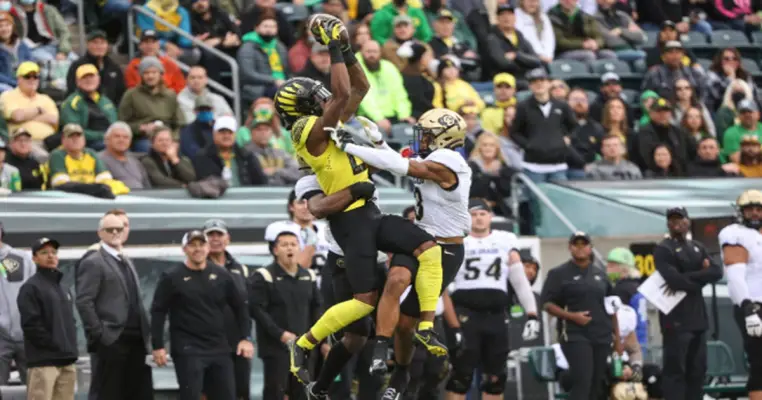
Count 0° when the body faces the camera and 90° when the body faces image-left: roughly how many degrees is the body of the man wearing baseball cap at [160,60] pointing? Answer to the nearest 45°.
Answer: approximately 0°

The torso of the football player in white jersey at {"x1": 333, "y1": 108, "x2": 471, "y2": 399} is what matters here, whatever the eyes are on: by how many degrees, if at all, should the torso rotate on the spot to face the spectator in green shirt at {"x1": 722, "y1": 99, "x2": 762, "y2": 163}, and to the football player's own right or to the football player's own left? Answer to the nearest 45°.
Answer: approximately 135° to the football player's own right

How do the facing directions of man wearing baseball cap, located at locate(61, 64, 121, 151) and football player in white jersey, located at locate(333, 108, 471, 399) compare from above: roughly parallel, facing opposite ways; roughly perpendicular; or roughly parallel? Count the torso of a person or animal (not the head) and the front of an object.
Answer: roughly perpendicular

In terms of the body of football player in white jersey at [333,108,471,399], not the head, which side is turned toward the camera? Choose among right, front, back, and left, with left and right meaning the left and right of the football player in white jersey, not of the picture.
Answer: left

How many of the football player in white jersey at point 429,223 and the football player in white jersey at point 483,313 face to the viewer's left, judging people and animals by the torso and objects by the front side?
1

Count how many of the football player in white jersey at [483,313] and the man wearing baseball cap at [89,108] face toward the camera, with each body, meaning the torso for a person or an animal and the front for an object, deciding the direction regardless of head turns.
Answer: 2

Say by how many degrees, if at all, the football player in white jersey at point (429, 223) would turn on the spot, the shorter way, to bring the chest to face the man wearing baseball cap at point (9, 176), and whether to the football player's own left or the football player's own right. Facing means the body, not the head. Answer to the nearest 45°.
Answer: approximately 45° to the football player's own right

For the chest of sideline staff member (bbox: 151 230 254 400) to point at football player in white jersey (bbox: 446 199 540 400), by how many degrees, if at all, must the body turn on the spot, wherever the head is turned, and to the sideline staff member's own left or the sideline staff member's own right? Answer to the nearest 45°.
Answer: approximately 90° to the sideline staff member's own left
